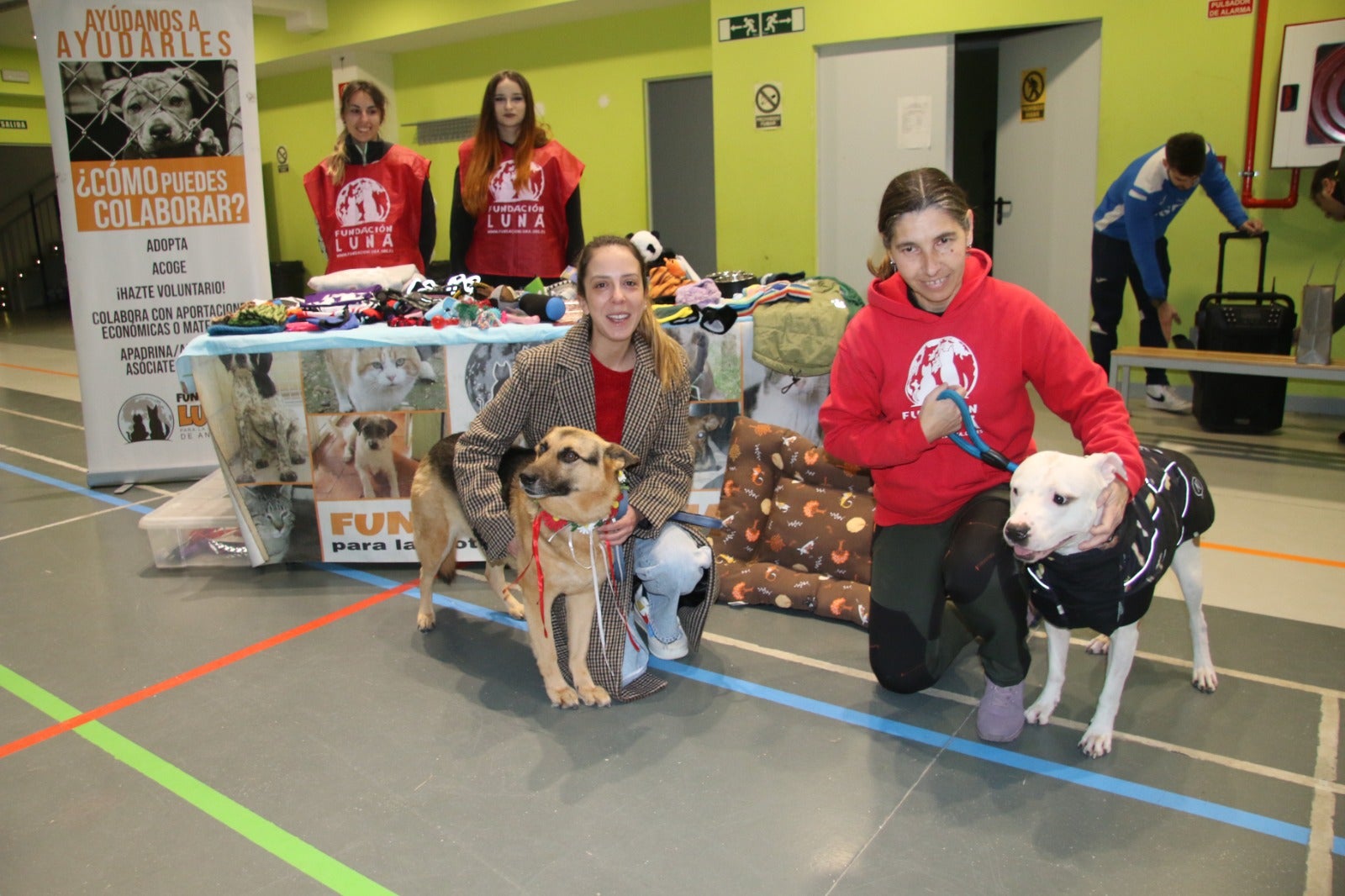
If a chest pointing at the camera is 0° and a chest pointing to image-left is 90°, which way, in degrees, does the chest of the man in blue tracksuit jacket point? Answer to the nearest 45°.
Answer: approximately 315°

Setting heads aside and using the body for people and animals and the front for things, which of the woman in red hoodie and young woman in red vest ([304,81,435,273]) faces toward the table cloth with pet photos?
the young woman in red vest

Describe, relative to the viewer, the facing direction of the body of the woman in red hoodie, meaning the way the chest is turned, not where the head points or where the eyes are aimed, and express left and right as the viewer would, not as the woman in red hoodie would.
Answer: facing the viewer

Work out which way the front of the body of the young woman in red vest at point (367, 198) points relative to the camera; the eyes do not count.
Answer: toward the camera

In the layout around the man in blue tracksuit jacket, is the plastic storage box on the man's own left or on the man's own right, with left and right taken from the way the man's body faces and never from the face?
on the man's own right

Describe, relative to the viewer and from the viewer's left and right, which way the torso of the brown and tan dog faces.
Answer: facing the viewer and to the right of the viewer

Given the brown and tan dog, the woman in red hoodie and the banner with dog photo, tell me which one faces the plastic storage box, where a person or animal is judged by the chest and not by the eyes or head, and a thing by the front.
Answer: the banner with dog photo

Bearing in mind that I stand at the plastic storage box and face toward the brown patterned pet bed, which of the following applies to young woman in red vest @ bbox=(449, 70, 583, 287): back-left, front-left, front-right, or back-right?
front-left

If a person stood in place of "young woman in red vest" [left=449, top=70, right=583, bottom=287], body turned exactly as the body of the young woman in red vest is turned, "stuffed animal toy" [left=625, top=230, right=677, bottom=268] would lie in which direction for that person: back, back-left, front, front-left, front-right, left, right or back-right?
front-left

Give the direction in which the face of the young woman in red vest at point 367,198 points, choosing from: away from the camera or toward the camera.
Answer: toward the camera

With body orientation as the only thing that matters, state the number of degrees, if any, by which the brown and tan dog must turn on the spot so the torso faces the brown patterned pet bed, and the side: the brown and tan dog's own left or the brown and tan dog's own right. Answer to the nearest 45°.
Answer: approximately 90° to the brown and tan dog's own left

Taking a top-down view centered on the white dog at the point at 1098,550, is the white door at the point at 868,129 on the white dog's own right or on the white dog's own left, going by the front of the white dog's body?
on the white dog's own right
